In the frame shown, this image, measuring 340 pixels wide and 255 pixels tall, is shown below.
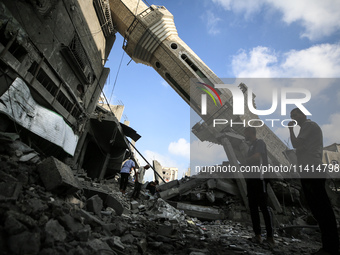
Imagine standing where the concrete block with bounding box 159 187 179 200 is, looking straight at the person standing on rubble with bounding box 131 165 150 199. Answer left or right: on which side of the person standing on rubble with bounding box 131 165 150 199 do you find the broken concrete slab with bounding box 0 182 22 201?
left

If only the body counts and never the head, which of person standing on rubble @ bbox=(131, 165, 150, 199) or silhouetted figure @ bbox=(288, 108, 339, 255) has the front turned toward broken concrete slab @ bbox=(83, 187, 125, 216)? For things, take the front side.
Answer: the silhouetted figure

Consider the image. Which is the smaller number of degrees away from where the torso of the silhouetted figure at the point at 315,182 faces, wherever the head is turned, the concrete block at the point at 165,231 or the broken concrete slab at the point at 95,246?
the concrete block
